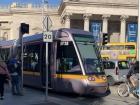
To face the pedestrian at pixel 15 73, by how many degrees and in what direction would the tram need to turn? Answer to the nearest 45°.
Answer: approximately 135° to its right

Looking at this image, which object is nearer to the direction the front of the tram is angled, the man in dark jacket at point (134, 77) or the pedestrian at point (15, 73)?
the man in dark jacket

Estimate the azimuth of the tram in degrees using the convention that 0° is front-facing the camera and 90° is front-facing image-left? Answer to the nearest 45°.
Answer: approximately 315°

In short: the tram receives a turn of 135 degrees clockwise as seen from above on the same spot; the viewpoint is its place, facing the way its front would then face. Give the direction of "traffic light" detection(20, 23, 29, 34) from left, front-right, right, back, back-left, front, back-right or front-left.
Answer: front

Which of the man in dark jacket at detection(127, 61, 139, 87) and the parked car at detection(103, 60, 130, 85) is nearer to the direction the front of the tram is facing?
the man in dark jacket

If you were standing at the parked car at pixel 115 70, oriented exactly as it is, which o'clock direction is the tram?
The tram is roughly at 8 o'clock from the parked car.
